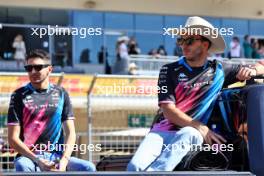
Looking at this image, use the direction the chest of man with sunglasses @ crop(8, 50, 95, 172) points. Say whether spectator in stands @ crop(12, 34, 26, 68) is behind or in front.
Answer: behind

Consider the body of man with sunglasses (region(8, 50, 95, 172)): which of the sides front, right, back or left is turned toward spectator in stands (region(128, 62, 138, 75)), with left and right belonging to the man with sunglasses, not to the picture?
back

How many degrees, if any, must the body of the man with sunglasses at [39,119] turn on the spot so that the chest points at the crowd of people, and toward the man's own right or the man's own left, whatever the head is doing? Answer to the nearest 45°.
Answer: approximately 135° to the man's own left

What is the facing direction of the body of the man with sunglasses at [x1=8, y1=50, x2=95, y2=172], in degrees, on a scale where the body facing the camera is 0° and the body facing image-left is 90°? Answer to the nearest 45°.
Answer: approximately 0°

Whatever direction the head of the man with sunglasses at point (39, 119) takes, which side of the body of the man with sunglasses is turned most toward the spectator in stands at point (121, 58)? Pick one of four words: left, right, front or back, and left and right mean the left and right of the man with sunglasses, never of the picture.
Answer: back

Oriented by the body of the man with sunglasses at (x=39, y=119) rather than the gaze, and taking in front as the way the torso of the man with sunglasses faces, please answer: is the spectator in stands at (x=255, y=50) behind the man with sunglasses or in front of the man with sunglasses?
behind

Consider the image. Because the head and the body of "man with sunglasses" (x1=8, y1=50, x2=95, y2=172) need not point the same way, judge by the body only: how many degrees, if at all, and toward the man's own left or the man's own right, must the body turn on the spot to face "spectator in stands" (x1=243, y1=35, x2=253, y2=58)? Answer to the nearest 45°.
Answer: approximately 135° to the man's own left
